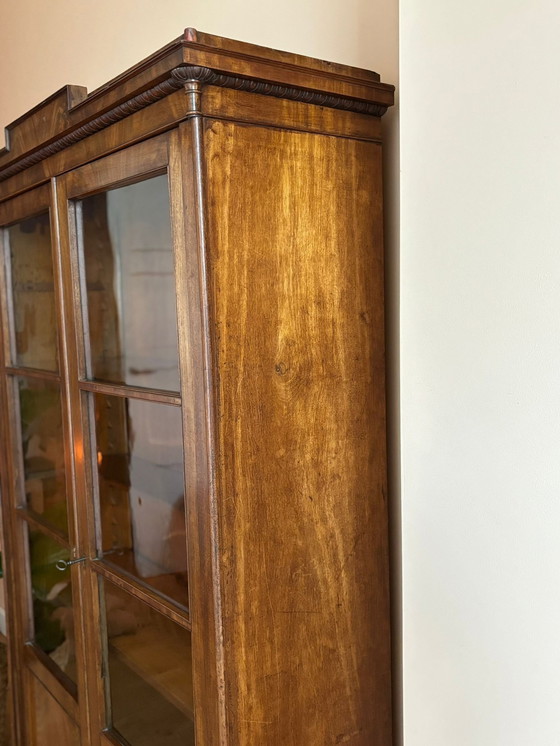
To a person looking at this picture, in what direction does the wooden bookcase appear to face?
facing the viewer and to the left of the viewer
